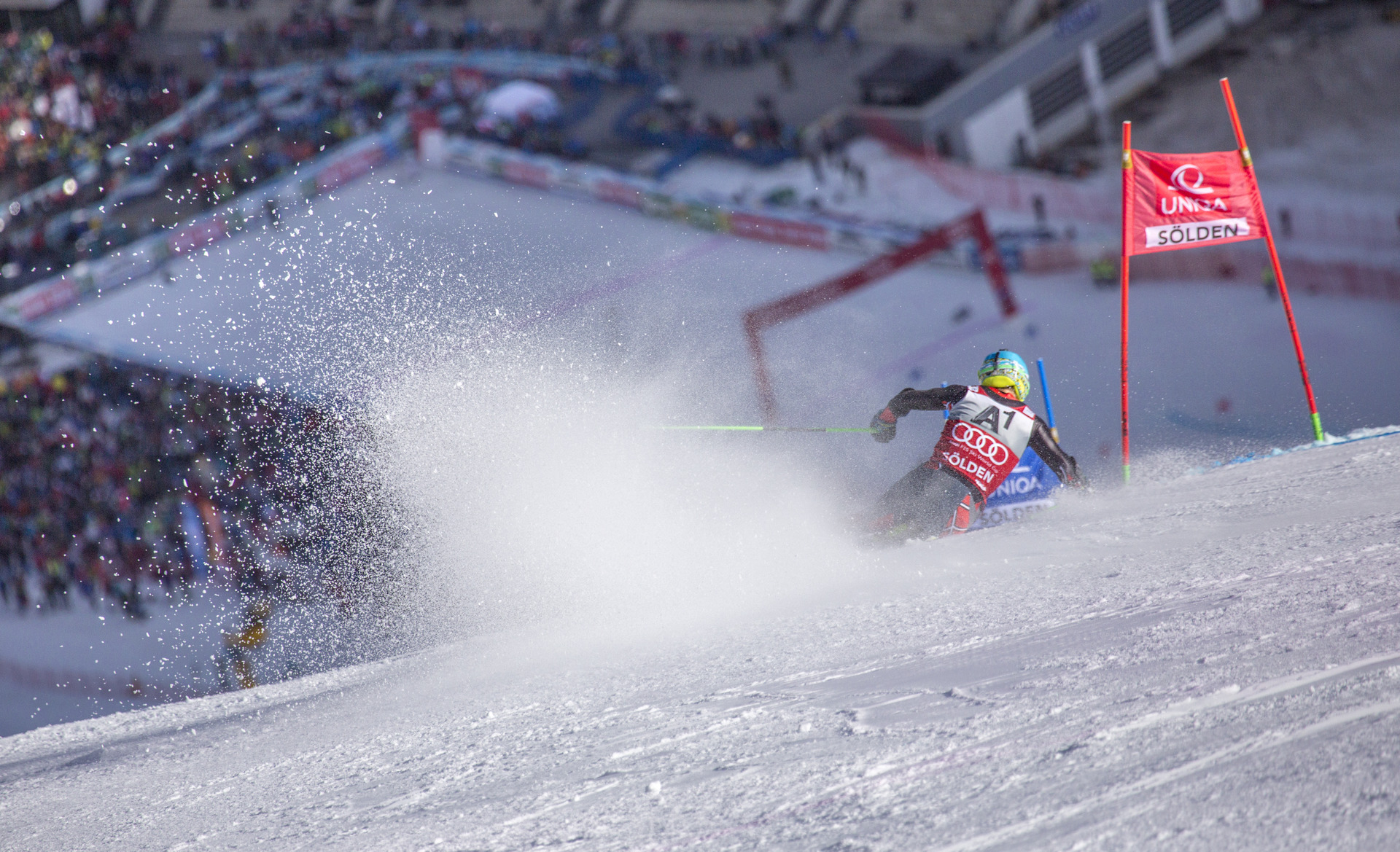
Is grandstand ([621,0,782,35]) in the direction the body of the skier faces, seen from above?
yes

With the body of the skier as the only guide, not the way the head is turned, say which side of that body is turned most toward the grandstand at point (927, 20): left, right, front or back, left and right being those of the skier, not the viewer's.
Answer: front

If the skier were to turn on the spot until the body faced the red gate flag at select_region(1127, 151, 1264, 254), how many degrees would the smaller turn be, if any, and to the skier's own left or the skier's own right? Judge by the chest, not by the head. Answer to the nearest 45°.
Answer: approximately 45° to the skier's own right

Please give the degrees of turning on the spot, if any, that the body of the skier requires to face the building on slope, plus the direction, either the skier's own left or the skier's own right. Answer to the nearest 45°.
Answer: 0° — they already face it

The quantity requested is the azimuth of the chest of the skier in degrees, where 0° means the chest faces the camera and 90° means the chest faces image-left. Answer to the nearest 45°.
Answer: approximately 180°

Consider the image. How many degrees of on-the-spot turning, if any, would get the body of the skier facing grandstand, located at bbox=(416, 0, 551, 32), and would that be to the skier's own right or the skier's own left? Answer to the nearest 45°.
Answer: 0° — they already face it

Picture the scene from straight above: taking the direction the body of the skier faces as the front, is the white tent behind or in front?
in front

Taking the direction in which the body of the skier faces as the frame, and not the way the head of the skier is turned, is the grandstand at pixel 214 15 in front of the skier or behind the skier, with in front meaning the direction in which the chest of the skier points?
in front

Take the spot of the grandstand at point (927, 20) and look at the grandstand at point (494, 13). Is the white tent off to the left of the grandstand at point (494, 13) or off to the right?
left
